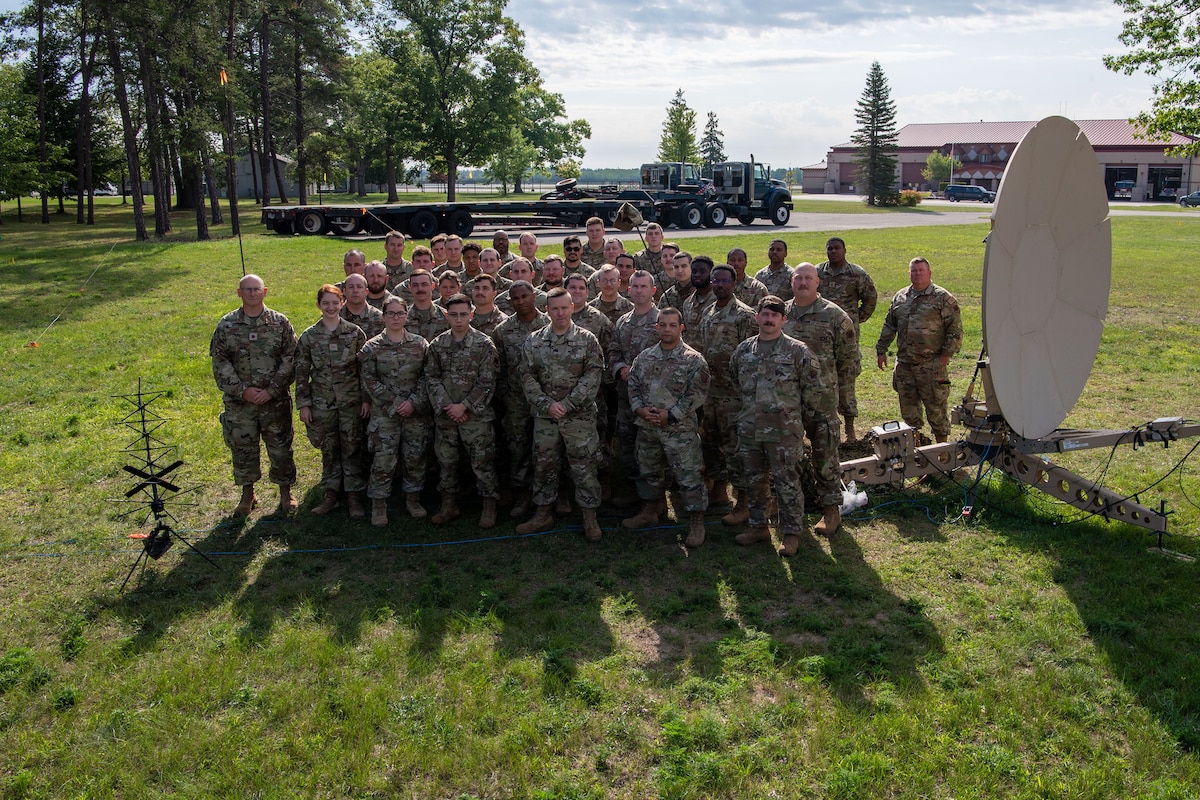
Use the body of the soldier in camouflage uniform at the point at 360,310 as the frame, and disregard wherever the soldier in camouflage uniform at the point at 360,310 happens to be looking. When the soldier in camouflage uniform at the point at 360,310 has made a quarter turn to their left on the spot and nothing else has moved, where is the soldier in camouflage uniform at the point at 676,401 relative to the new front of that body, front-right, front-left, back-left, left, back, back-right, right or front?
front-right

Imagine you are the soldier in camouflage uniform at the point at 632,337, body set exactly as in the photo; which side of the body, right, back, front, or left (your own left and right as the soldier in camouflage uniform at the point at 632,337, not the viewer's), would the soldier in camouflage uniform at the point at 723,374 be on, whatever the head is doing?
left

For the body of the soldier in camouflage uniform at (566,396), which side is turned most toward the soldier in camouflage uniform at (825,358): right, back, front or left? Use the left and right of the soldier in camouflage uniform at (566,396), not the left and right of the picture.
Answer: left

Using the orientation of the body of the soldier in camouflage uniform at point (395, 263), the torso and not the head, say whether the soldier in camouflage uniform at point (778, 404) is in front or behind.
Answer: in front

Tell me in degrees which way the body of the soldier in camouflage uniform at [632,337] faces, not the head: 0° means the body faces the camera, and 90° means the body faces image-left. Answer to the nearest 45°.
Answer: approximately 0°

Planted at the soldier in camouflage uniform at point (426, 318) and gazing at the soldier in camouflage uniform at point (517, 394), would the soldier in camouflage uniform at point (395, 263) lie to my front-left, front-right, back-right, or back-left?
back-left
